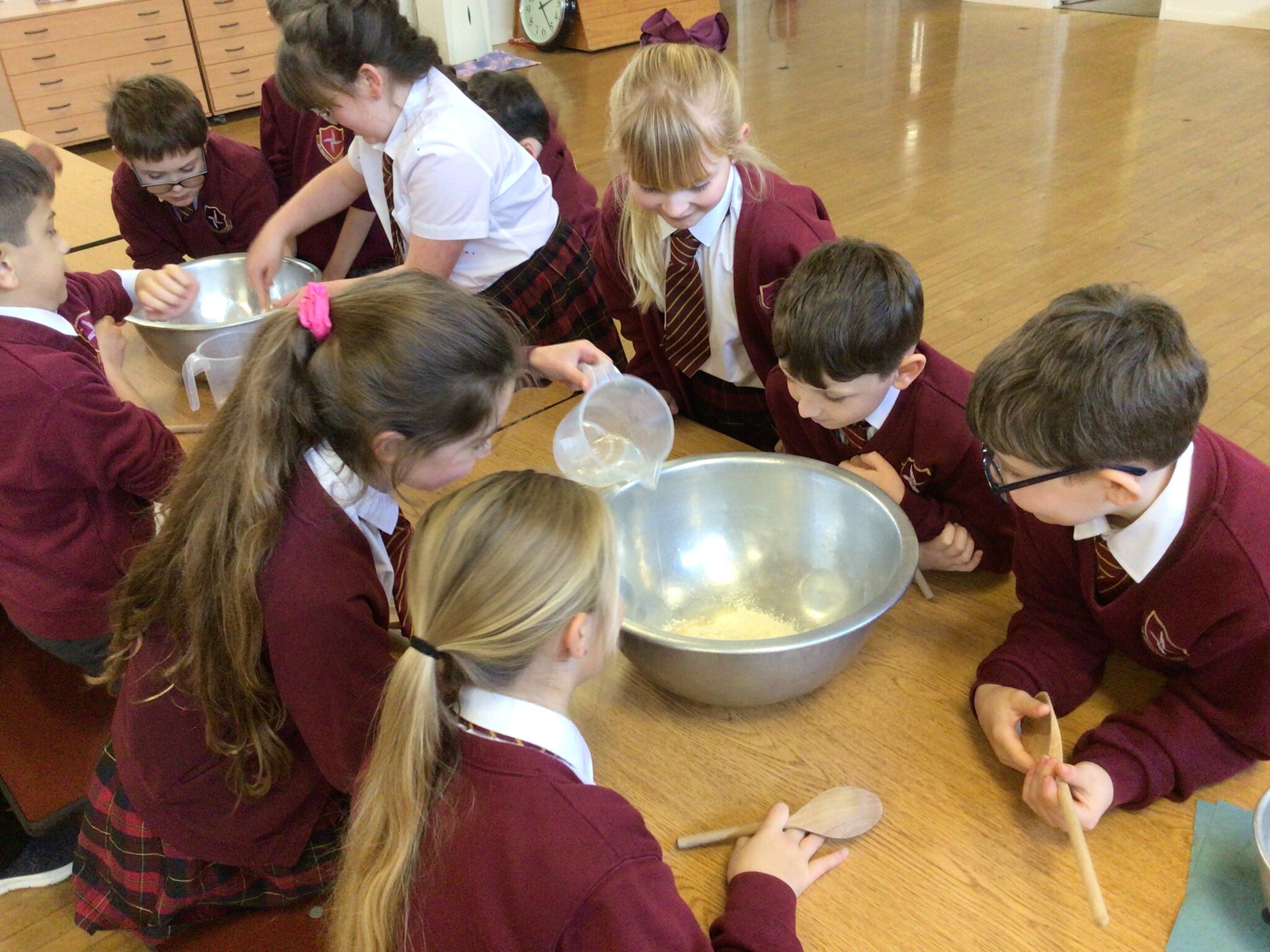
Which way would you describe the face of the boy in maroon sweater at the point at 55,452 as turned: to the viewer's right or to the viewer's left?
to the viewer's right

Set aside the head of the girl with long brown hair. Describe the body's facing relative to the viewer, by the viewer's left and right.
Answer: facing to the right of the viewer

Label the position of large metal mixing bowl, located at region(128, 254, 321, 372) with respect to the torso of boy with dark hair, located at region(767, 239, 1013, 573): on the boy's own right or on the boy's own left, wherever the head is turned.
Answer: on the boy's own right

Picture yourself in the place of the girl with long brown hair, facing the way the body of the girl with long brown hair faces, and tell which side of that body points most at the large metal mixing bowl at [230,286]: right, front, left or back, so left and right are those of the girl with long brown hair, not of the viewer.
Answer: left

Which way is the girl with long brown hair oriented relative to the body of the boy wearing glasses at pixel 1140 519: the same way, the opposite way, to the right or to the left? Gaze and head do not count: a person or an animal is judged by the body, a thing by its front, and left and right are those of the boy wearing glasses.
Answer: the opposite way

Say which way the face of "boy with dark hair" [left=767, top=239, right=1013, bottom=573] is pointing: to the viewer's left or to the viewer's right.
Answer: to the viewer's left

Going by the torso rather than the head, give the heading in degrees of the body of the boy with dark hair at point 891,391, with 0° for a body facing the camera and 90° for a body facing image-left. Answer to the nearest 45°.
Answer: approximately 45°

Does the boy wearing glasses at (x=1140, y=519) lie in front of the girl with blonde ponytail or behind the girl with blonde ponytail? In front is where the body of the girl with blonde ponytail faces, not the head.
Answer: in front

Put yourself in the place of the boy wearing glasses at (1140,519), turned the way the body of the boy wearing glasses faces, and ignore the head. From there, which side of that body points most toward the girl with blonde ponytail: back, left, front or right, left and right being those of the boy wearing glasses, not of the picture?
front

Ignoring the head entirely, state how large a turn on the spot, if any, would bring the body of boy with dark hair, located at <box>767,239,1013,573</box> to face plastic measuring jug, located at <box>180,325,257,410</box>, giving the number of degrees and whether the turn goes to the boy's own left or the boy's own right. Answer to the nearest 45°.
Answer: approximately 45° to the boy's own right

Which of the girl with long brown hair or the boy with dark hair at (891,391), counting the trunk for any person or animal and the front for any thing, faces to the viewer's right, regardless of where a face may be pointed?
the girl with long brown hair
